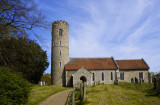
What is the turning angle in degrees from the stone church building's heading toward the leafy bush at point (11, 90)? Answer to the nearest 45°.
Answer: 0° — it already faces it

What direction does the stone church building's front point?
toward the camera
